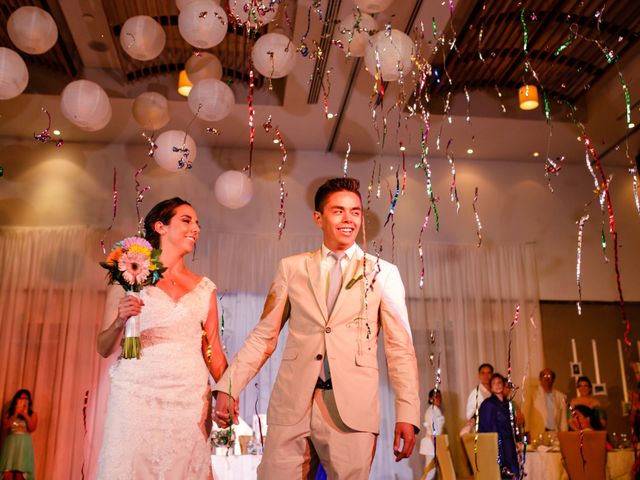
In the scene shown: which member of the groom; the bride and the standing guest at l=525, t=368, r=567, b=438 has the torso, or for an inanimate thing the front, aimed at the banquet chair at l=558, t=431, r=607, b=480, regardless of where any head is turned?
the standing guest

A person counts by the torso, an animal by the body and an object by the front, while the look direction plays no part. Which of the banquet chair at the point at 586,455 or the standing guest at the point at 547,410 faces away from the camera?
the banquet chair

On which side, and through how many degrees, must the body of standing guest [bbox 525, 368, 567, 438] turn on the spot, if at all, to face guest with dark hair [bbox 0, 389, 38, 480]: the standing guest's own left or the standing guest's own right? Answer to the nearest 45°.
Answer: approximately 45° to the standing guest's own right

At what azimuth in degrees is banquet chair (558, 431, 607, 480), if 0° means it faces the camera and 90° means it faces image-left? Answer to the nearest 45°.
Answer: approximately 180°

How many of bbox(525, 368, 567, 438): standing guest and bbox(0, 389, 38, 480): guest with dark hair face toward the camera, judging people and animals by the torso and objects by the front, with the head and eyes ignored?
2

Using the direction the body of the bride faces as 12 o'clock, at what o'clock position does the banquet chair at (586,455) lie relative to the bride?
The banquet chair is roughly at 8 o'clock from the bride.

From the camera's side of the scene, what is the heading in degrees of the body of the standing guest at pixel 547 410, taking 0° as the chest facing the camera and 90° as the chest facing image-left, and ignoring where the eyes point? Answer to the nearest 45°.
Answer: approximately 0°

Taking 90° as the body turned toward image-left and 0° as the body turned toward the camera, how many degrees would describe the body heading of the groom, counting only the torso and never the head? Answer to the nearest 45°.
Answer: approximately 0°

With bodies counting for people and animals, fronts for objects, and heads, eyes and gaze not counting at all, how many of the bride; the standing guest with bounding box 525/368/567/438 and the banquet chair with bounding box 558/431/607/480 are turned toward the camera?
2
